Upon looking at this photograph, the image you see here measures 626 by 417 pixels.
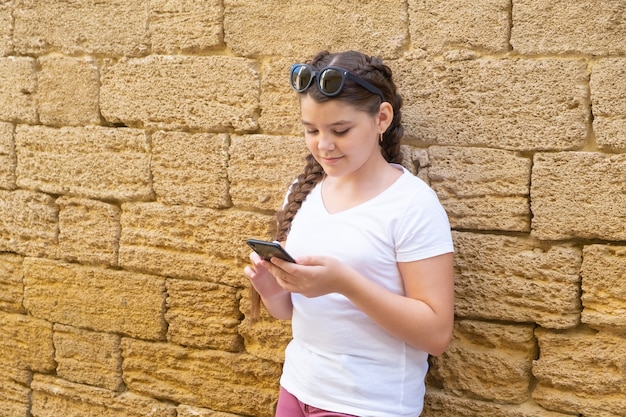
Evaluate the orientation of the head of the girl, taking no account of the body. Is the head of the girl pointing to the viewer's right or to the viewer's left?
to the viewer's left

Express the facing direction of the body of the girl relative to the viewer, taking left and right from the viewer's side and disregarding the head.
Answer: facing the viewer and to the left of the viewer
